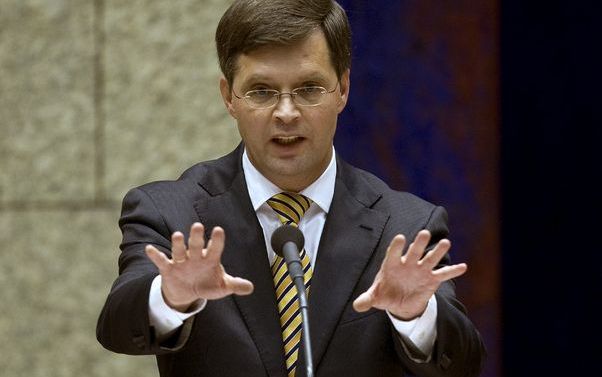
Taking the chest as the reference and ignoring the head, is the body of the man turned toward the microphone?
yes

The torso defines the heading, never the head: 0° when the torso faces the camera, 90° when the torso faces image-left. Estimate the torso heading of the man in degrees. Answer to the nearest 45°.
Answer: approximately 0°
